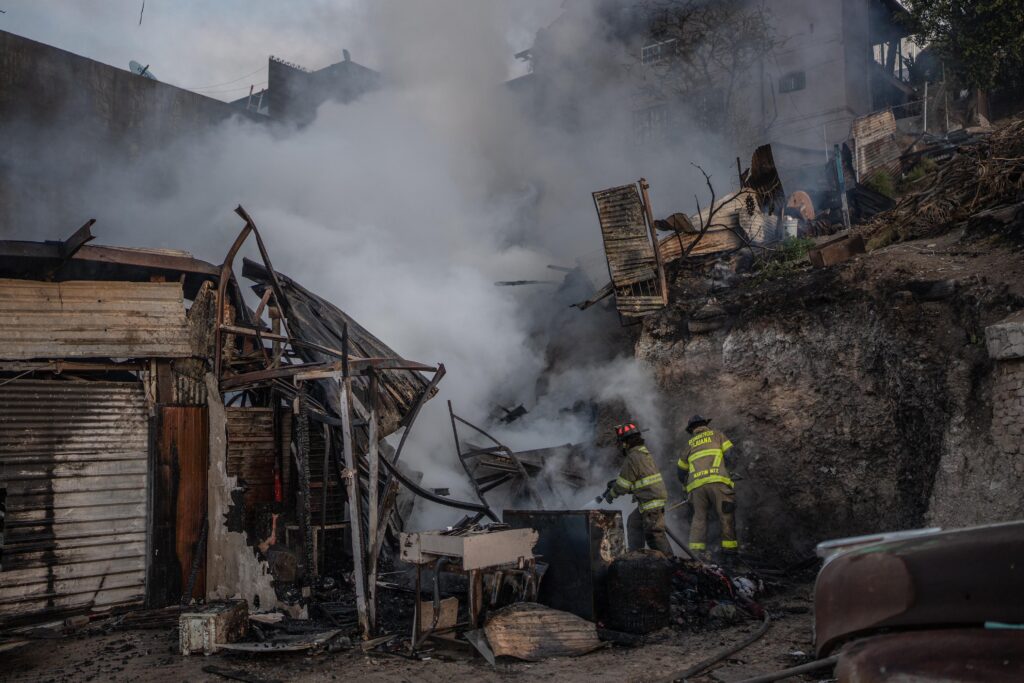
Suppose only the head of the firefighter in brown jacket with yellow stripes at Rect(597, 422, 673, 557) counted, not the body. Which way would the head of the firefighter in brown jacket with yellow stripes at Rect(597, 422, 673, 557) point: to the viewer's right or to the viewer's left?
to the viewer's left

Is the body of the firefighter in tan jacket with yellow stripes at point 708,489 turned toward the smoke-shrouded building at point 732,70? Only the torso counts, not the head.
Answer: yes

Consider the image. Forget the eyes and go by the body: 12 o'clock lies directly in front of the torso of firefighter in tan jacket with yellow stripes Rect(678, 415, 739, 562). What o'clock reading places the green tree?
The green tree is roughly at 1 o'clock from the firefighter in tan jacket with yellow stripes.

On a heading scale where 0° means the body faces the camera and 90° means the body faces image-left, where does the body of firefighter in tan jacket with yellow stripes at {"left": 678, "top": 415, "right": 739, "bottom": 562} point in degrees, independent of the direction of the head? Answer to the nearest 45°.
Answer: approximately 180°

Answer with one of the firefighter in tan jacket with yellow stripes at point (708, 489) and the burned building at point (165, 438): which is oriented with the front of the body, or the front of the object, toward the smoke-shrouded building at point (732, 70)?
the firefighter in tan jacket with yellow stripes

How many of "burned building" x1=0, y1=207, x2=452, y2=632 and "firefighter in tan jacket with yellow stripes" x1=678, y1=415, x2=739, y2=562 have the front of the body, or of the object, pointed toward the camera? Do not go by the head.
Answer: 1

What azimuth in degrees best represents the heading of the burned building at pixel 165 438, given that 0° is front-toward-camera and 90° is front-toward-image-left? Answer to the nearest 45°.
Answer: approximately 0°

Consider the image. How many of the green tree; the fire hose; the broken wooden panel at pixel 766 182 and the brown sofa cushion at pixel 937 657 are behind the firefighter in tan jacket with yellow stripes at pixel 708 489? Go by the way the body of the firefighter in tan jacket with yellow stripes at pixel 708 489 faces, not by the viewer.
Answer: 2

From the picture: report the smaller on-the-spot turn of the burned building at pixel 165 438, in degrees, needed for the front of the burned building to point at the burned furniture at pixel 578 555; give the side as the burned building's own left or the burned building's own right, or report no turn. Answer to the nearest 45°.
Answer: approximately 45° to the burned building's own left
